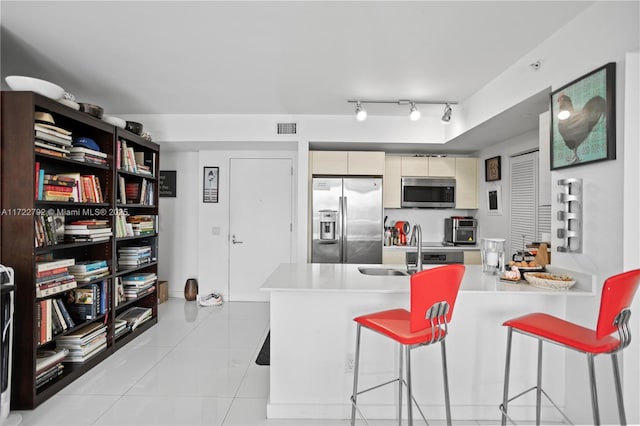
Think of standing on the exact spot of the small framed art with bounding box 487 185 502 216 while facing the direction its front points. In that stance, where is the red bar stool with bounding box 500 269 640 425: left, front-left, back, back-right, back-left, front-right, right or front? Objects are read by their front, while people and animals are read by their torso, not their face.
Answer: front-left

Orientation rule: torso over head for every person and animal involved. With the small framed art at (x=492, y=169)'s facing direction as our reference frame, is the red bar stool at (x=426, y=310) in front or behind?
in front

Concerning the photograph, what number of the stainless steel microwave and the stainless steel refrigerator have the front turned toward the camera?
2

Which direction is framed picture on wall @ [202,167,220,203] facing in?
toward the camera

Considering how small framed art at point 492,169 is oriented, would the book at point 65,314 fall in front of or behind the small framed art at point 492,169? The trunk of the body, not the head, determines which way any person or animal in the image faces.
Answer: in front

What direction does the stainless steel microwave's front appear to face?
toward the camera

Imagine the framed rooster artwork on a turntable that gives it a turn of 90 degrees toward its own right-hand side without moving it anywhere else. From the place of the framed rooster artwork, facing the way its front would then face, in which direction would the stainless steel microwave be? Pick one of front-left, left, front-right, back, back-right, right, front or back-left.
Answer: front

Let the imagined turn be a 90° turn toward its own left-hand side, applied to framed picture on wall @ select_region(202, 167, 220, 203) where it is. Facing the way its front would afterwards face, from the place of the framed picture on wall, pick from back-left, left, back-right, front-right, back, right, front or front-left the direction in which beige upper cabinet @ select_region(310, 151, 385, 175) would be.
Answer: front-right

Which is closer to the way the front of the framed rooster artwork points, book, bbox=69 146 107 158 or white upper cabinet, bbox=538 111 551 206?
the book

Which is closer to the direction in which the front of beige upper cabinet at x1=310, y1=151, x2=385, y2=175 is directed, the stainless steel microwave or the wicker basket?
the wicker basket

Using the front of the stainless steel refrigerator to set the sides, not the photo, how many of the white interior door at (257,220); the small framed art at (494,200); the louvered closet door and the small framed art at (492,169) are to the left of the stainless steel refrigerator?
3

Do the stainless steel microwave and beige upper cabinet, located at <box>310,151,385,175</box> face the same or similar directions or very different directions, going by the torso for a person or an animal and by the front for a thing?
same or similar directions

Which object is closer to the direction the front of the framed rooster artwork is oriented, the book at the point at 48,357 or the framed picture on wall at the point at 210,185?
the book

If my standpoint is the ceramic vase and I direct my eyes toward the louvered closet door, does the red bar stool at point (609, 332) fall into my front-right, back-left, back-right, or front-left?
front-right

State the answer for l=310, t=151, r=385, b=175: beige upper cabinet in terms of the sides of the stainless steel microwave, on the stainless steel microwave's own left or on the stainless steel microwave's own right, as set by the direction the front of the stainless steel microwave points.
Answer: on the stainless steel microwave's own right

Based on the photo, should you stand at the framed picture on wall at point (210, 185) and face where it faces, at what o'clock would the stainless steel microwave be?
The stainless steel microwave is roughly at 10 o'clock from the framed picture on wall.

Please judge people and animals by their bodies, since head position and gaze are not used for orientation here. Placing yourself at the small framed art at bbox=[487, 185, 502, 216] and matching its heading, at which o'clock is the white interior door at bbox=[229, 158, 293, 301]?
The white interior door is roughly at 1 o'clock from the small framed art.

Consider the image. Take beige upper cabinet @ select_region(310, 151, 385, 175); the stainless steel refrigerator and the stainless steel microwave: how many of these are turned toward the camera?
3

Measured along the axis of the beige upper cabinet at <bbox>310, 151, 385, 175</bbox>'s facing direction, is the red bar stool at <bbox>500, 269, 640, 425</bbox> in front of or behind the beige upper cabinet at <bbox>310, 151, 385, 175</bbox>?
in front

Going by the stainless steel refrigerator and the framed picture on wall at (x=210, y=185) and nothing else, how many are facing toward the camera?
2
